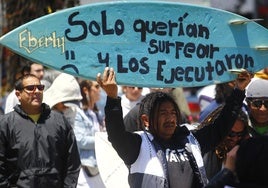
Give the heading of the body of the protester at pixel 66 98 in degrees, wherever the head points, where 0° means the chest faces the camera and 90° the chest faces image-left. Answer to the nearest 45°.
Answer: approximately 315°

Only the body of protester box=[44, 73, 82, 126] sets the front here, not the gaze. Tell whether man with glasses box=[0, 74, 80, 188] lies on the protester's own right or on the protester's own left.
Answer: on the protester's own right

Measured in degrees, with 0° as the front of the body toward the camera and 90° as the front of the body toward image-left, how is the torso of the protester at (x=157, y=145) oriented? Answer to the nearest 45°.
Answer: approximately 315°

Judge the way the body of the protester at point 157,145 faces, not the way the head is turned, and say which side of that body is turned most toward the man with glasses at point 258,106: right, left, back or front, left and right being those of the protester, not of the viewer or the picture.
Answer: left

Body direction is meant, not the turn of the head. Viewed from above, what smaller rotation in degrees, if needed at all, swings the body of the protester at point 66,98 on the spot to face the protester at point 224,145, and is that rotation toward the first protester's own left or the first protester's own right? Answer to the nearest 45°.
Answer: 0° — they already face them

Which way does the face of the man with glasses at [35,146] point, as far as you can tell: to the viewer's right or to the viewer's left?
to the viewer's right
